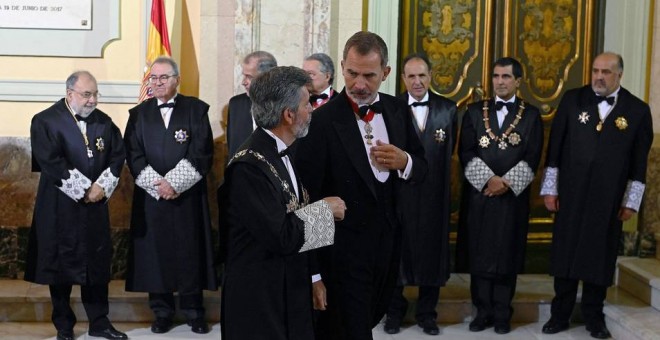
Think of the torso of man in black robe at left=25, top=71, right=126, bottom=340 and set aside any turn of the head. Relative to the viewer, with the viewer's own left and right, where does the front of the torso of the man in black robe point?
facing the viewer and to the right of the viewer

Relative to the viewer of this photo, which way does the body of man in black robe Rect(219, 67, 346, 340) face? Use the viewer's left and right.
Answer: facing to the right of the viewer

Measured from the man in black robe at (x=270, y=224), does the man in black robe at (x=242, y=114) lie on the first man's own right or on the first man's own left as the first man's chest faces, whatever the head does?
on the first man's own left

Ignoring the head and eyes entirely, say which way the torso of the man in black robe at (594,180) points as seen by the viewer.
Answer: toward the camera

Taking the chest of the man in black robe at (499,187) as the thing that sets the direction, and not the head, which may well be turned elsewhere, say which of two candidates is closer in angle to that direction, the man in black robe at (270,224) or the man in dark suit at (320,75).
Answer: the man in black robe

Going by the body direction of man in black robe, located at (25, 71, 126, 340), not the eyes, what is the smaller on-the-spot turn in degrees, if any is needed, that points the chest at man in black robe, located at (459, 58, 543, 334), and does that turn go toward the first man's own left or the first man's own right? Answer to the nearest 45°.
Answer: approximately 45° to the first man's own left

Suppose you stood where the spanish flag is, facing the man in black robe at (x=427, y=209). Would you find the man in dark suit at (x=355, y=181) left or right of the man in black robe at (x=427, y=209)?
right

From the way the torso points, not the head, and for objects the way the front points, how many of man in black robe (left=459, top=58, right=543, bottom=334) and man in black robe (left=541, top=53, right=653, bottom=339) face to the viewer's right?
0

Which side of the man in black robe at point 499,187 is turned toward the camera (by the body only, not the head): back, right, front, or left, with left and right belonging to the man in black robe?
front

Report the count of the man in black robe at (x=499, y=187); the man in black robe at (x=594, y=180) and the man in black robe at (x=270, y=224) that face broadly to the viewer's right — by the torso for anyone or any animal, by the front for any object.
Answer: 1

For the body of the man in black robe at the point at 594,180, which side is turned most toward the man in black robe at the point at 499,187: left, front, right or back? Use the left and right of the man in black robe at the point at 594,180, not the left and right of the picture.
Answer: right
